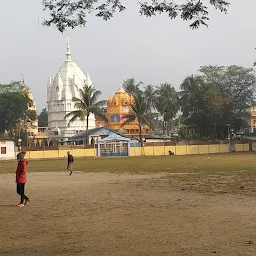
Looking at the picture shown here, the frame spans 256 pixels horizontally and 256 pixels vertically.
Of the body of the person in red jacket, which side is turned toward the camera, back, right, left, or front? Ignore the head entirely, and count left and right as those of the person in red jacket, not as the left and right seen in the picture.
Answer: left
